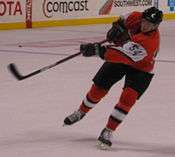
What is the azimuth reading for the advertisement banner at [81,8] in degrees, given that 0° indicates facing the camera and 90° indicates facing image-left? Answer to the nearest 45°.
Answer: approximately 0°

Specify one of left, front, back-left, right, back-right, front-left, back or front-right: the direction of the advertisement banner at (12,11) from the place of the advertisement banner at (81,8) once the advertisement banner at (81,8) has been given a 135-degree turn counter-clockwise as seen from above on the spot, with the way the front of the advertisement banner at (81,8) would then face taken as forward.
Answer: back

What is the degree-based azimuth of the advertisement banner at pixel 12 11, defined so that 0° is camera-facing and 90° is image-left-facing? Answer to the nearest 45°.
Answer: approximately 0°

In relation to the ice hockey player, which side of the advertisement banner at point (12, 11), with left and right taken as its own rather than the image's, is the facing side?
front
